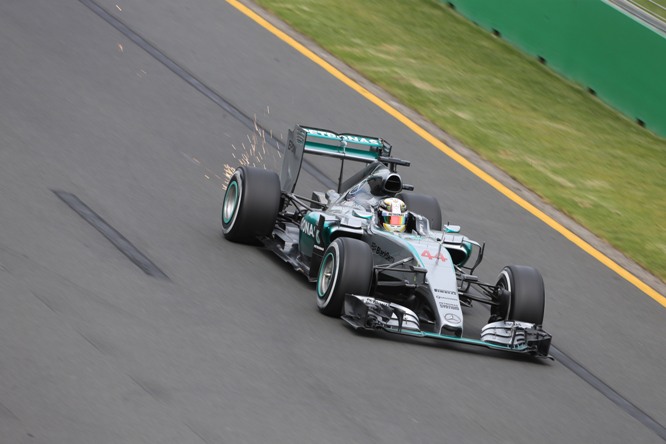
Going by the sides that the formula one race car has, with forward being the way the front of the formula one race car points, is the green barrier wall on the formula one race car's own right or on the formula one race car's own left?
on the formula one race car's own left

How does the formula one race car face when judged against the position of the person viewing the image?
facing the viewer and to the right of the viewer
